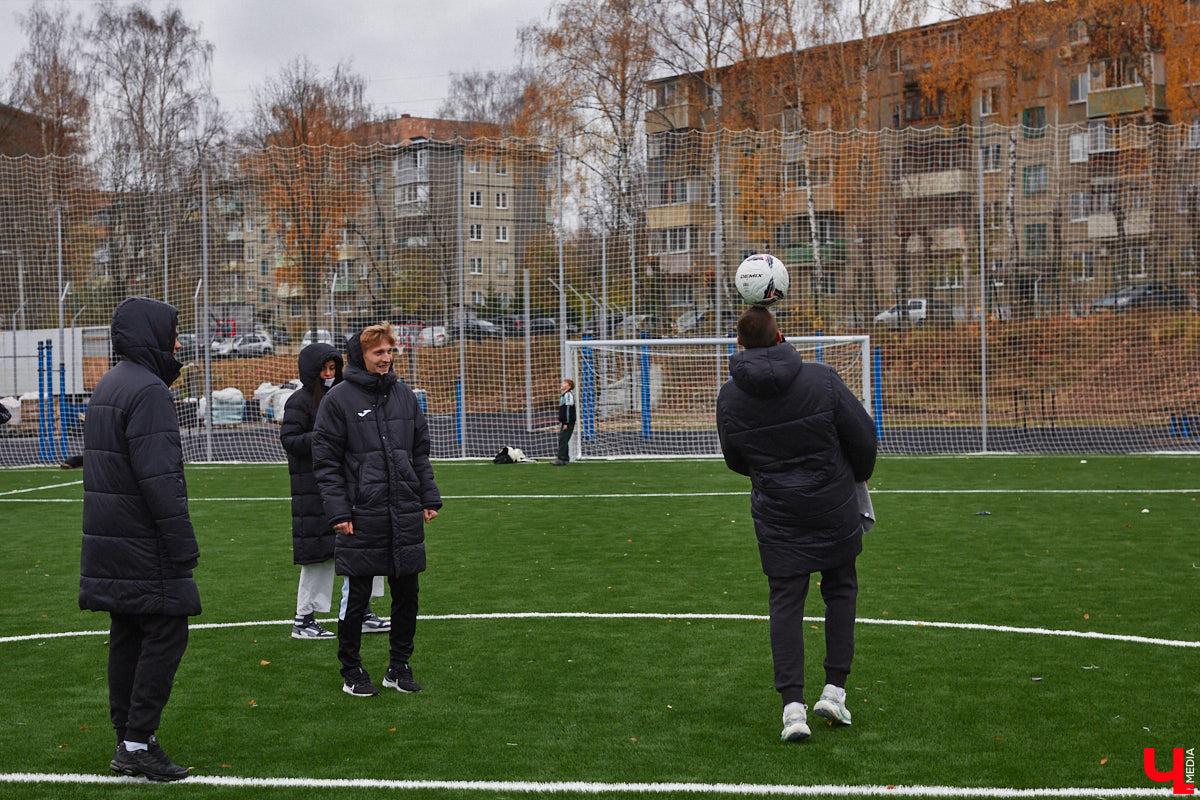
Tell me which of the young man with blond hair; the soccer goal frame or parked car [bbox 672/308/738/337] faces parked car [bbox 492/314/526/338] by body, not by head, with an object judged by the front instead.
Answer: parked car [bbox 672/308/738/337]

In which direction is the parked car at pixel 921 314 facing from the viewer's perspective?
to the viewer's left

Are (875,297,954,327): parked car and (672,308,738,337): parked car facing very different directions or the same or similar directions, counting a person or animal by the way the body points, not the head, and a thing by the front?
same or similar directions

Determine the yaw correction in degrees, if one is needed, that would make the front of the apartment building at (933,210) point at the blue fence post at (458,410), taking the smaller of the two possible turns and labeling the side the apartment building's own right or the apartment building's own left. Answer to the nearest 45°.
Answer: approximately 45° to the apartment building's own right

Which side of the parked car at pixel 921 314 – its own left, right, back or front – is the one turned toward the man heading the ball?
left

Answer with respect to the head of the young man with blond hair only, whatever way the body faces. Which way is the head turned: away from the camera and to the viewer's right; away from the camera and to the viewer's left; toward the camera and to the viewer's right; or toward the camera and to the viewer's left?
toward the camera and to the viewer's right

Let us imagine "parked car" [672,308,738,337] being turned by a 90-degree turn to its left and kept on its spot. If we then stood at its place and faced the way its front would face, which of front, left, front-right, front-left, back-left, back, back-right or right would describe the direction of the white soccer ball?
front

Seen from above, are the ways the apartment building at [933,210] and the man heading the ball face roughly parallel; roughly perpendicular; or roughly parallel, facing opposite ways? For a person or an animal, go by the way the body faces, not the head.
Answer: roughly parallel, facing opposite ways

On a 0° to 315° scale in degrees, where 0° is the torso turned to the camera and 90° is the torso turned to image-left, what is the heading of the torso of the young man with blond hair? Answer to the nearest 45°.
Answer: approximately 315°

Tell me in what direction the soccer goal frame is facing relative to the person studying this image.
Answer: facing the viewer

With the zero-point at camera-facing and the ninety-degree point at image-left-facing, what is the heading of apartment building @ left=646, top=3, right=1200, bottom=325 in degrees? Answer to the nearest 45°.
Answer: approximately 0°

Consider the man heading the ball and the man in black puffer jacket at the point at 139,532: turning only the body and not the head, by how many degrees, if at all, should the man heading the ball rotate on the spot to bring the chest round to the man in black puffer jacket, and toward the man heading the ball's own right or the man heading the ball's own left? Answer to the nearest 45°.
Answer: approximately 90° to the man heading the ball's own left

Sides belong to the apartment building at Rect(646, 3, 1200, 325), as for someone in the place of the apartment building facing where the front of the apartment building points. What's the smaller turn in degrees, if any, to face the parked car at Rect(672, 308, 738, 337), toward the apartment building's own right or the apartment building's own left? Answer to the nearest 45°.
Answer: approximately 45° to the apartment building's own right
